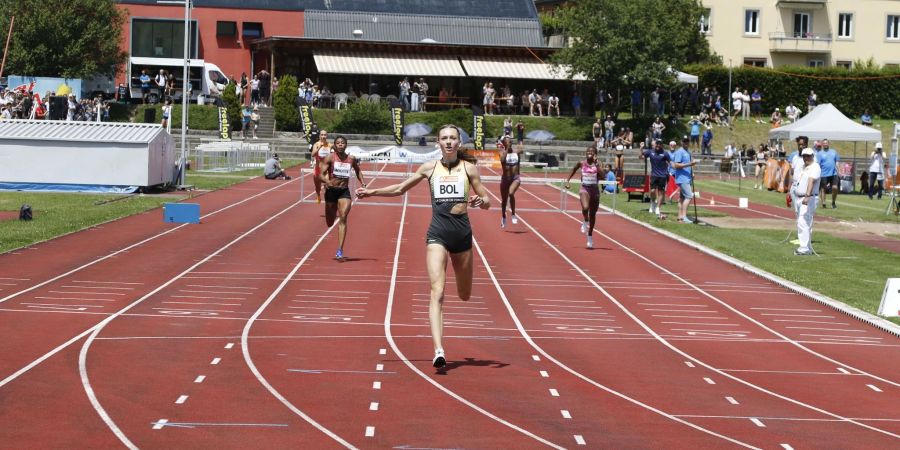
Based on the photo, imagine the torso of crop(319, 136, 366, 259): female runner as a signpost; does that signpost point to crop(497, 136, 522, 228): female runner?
no

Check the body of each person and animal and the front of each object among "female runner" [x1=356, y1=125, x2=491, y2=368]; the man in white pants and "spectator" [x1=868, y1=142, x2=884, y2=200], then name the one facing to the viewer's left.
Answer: the man in white pants

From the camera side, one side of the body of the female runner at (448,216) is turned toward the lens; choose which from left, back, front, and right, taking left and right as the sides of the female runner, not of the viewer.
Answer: front

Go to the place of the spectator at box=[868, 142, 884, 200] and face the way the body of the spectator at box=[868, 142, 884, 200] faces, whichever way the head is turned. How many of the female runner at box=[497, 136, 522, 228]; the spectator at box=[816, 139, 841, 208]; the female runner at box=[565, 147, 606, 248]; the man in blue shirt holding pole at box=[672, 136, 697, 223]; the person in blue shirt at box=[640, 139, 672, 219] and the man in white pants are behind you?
0

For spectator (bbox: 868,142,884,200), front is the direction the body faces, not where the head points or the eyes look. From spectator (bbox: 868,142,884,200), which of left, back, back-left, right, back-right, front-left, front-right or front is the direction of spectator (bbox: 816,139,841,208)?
front

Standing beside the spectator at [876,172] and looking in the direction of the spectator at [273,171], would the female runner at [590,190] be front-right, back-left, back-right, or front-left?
front-left

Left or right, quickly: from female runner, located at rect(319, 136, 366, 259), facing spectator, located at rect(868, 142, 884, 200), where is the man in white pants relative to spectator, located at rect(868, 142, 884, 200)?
right

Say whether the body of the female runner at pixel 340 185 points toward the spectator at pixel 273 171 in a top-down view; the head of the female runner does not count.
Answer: no

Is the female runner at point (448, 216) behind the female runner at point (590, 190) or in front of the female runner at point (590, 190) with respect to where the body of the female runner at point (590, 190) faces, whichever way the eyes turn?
in front

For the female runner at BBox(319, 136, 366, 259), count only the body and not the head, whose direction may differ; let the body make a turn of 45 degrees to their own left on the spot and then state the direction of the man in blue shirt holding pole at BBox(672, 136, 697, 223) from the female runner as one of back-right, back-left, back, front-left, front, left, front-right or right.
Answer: left

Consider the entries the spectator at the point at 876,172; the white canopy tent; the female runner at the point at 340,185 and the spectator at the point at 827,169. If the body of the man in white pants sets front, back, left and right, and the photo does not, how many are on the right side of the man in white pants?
3

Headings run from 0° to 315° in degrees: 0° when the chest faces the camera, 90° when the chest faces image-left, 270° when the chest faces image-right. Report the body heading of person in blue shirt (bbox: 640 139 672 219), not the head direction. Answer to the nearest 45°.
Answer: approximately 0°

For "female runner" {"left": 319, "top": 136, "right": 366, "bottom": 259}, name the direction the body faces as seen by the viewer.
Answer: toward the camera

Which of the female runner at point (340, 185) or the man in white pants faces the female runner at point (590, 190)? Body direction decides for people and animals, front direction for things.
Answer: the man in white pants

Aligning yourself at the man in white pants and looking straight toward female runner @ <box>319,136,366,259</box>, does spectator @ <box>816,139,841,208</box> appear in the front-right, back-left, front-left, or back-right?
back-right

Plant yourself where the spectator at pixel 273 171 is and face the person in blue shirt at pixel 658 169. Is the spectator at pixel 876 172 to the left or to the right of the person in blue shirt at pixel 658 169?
left

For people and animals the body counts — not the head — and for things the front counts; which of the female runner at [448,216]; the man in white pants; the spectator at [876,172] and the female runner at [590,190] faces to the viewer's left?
the man in white pants

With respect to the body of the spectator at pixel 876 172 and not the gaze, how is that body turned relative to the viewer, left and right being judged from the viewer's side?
facing the viewer

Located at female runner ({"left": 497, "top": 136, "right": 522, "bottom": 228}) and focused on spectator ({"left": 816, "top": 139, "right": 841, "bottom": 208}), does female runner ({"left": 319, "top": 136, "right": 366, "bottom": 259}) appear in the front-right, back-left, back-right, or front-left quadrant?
back-right

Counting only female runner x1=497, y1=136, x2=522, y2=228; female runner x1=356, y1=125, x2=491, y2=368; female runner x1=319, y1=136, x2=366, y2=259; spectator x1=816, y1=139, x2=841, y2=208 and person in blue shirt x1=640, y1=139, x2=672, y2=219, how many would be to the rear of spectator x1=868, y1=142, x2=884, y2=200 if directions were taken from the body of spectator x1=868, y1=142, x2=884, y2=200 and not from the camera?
0

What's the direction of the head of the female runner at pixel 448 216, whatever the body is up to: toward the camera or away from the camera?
toward the camera

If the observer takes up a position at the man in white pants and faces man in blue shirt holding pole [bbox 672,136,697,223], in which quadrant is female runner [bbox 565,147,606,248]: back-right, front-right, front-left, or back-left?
front-left

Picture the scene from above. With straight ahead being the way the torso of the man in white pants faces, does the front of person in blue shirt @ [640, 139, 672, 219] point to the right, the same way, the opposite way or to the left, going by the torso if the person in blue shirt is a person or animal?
to the left

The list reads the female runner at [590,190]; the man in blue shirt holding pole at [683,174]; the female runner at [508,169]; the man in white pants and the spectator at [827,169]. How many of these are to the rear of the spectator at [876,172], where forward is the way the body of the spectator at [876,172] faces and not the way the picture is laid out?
0
